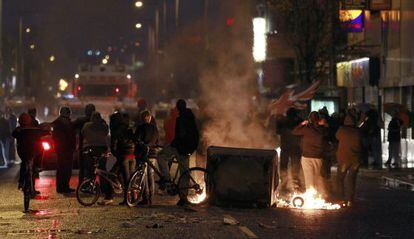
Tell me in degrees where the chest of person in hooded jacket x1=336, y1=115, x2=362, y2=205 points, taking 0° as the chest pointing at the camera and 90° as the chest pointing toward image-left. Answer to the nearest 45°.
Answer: approximately 180°

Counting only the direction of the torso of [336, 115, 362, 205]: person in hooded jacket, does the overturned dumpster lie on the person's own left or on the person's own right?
on the person's own left

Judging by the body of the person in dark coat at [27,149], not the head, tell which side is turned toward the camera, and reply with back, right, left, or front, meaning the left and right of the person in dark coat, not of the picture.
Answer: back
